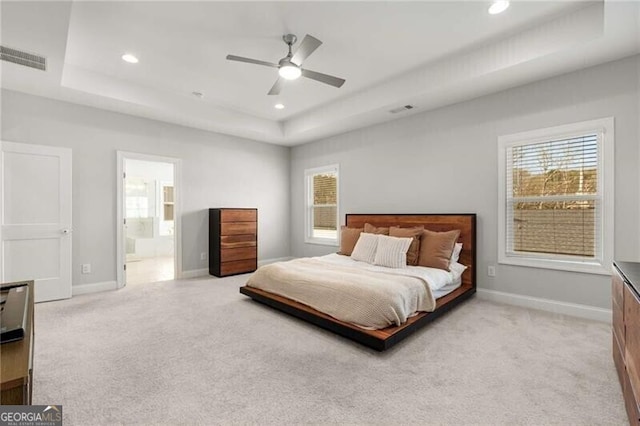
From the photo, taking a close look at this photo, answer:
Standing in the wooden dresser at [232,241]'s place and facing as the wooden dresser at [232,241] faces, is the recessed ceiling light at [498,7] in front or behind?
in front

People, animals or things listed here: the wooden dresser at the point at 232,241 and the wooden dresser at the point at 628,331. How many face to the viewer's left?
1

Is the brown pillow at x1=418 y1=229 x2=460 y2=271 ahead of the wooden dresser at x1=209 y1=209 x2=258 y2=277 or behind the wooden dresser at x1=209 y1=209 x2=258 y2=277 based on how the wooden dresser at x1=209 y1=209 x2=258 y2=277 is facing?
ahead

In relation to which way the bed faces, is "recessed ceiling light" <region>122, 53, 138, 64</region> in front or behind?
in front

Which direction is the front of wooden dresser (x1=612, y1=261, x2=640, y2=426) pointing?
to the viewer's left

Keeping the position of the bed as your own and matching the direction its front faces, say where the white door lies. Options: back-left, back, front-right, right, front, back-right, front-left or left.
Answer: front-right

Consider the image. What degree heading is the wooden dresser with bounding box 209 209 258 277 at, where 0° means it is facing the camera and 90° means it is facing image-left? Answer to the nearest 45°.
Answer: approximately 315°

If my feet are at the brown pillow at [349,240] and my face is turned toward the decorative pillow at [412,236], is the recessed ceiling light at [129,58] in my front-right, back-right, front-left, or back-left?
back-right

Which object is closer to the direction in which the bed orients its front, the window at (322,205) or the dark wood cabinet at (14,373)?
the dark wood cabinet

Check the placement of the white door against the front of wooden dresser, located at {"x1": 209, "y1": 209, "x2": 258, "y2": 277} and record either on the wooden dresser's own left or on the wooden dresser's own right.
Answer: on the wooden dresser's own right

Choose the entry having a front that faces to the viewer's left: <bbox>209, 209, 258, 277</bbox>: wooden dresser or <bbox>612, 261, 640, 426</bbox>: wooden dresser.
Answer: <bbox>612, 261, 640, 426</bbox>: wooden dresser
